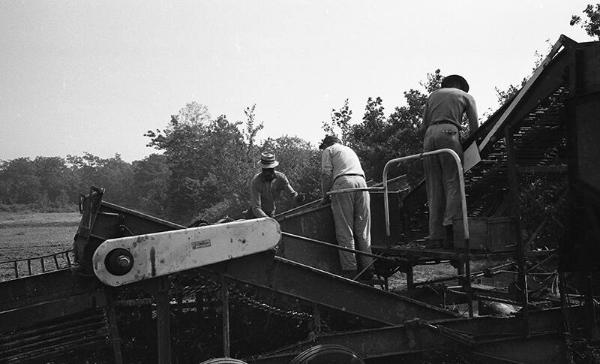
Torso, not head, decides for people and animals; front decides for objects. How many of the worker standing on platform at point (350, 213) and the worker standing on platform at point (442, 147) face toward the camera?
0

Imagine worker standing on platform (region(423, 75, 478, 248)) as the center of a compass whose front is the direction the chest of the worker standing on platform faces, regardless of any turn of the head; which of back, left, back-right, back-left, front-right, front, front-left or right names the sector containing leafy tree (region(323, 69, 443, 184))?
front-left

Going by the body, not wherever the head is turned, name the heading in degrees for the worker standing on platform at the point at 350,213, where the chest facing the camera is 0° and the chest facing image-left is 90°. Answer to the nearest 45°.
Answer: approximately 135°

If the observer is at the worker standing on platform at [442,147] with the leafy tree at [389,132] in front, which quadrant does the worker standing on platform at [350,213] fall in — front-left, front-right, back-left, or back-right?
front-left

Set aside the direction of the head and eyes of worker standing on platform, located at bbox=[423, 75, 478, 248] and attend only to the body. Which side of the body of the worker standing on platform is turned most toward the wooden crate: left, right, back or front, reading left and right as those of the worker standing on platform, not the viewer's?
right

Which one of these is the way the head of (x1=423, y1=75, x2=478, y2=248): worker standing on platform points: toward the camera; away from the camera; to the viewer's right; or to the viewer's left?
away from the camera

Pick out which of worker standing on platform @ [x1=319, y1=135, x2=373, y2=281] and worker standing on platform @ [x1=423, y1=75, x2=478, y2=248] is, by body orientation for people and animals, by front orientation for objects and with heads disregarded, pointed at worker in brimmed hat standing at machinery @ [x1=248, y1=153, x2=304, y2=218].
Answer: worker standing on platform @ [x1=319, y1=135, x2=373, y2=281]

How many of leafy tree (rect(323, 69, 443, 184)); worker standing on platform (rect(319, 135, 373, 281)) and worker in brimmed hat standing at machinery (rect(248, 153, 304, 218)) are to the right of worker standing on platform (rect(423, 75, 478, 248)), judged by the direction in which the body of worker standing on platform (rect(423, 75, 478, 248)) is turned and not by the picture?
0

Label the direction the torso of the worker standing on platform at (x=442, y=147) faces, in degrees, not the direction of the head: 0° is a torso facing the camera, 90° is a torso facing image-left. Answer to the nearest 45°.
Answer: approximately 225°
